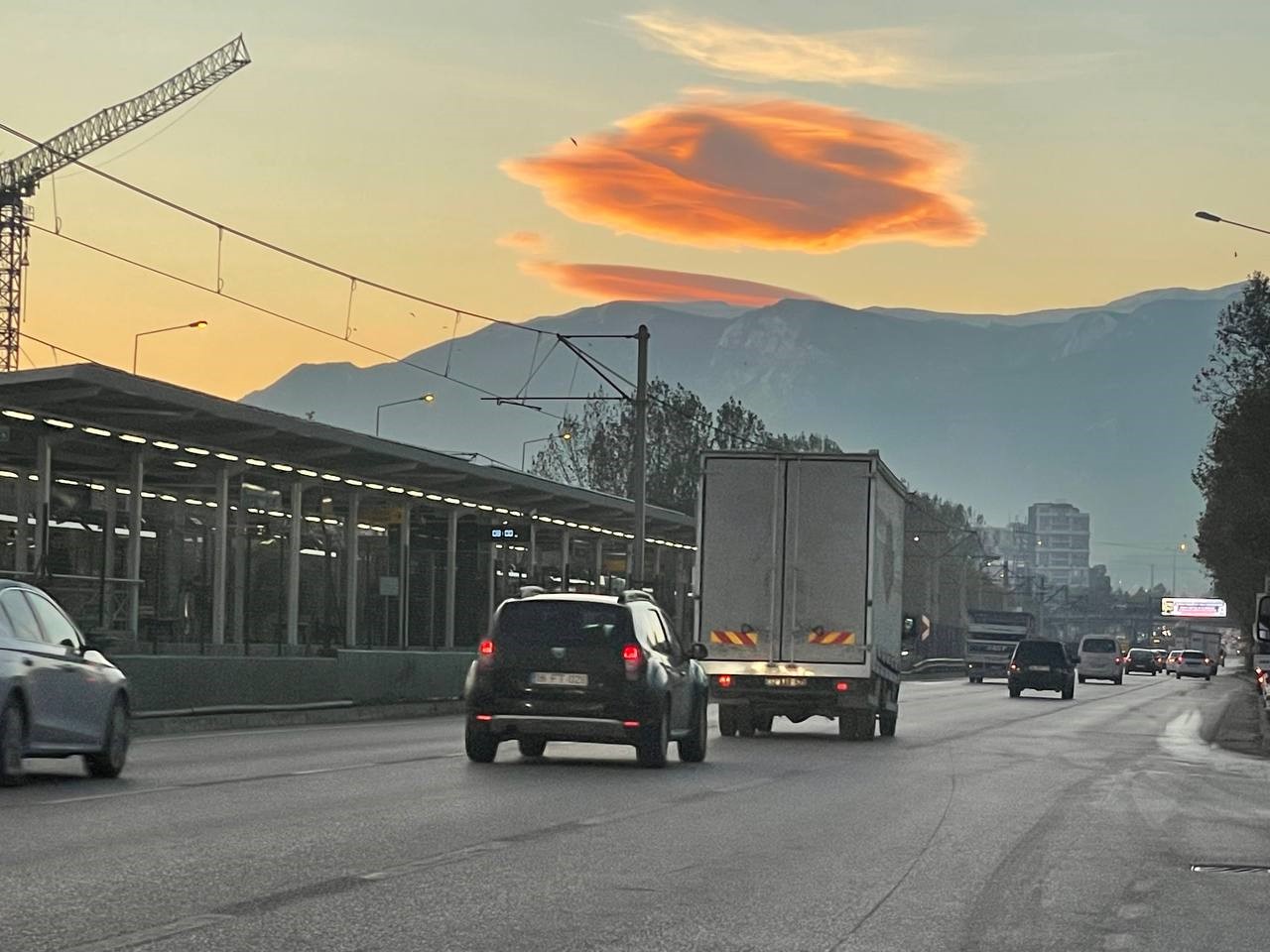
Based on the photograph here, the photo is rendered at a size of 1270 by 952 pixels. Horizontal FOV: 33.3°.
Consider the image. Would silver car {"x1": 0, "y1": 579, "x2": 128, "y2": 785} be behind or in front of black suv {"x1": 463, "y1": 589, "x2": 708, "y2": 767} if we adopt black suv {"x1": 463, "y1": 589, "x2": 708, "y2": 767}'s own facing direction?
behind

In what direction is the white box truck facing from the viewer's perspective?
away from the camera

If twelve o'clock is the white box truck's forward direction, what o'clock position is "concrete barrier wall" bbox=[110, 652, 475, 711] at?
The concrete barrier wall is roughly at 10 o'clock from the white box truck.

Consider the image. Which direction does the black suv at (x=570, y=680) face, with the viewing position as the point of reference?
facing away from the viewer

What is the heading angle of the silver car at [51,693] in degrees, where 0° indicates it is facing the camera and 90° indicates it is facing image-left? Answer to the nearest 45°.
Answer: approximately 225°

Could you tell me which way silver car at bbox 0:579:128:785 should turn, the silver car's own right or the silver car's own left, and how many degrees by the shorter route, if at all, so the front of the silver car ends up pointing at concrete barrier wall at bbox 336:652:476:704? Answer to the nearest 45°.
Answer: approximately 45° to the silver car's own left

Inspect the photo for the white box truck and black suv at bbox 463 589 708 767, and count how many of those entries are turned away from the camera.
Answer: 2

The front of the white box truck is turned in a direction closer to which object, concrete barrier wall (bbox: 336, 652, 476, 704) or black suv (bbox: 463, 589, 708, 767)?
the concrete barrier wall
